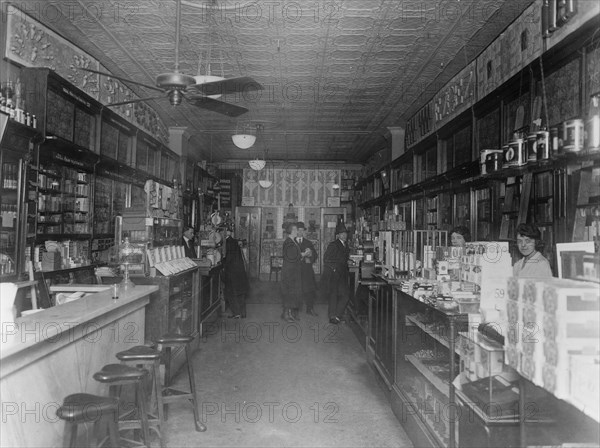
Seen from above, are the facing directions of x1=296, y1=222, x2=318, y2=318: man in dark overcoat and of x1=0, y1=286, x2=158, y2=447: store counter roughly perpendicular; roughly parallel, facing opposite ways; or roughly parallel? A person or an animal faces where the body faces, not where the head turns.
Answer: roughly perpendicular

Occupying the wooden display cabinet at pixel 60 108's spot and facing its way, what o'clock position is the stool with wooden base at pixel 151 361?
The stool with wooden base is roughly at 1 o'clock from the wooden display cabinet.

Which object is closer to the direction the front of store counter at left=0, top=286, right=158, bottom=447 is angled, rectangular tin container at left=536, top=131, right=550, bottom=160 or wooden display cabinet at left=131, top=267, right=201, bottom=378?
the rectangular tin container

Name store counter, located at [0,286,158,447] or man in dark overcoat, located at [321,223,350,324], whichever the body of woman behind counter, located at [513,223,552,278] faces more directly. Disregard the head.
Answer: the store counter

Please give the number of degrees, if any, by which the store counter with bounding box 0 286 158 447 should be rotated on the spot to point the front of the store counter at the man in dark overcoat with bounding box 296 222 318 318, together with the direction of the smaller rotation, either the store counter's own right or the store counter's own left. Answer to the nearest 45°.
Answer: approximately 90° to the store counter's own left

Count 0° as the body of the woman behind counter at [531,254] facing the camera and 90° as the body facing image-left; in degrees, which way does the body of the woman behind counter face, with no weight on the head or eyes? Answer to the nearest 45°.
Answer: approximately 45°

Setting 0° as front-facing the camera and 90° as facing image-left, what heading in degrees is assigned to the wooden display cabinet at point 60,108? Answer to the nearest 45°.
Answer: approximately 315°

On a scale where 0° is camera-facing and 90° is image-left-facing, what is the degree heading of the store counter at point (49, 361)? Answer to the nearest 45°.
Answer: approximately 315°

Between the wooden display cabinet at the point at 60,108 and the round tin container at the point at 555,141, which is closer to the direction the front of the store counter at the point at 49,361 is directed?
the round tin container
